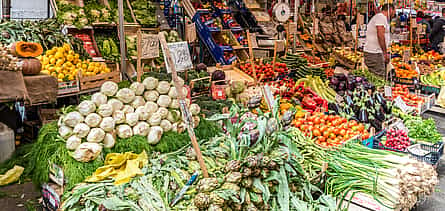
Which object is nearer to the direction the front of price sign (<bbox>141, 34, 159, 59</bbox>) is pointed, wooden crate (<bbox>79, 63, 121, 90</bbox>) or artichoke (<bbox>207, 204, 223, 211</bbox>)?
the artichoke

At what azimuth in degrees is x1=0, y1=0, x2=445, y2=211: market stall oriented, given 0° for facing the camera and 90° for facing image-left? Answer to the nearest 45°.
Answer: approximately 0°

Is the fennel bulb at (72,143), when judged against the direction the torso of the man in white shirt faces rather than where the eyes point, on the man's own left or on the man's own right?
on the man's own right

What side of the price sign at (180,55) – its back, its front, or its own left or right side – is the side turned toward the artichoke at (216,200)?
front

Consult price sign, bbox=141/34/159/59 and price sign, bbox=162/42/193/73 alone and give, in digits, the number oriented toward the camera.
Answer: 2
